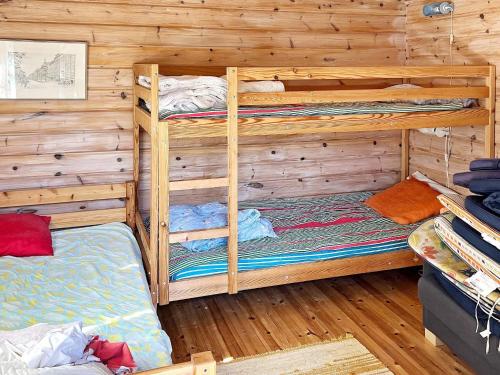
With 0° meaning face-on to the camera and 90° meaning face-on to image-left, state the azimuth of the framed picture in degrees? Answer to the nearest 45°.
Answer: approximately 0°

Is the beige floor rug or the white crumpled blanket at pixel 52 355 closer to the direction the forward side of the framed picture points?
the white crumpled blanket

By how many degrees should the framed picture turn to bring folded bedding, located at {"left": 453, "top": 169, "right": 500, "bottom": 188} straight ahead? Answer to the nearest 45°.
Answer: approximately 45° to its left

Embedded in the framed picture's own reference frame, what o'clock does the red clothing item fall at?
The red clothing item is roughly at 12 o'clock from the framed picture.

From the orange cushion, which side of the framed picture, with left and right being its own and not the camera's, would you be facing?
left

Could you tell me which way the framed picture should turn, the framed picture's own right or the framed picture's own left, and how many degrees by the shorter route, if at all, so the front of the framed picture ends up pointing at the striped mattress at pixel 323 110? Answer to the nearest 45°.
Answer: approximately 45° to the framed picture's own left
